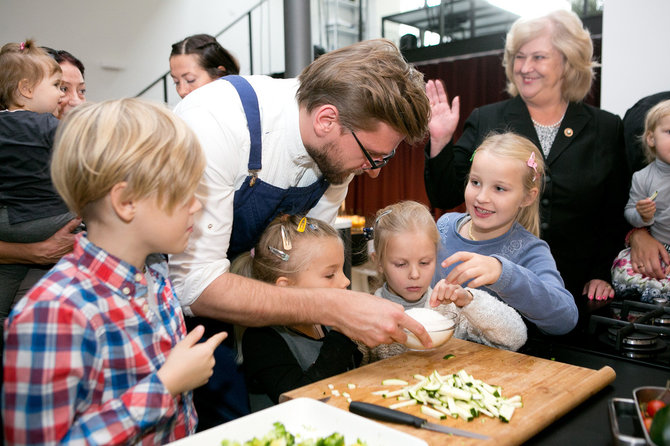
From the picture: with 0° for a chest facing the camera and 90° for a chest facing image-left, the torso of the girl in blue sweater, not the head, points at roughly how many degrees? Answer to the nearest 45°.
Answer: approximately 45°

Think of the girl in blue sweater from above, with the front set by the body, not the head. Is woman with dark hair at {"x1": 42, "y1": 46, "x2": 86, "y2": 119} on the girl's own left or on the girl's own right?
on the girl's own right

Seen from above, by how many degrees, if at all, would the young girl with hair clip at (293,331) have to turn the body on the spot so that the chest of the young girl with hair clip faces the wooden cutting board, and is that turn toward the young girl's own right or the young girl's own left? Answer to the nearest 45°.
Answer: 0° — they already face it

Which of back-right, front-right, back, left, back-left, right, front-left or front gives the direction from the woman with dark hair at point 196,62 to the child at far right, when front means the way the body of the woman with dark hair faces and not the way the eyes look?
left

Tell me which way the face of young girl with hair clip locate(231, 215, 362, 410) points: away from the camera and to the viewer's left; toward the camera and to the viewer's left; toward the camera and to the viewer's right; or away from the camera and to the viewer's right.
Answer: toward the camera and to the viewer's right

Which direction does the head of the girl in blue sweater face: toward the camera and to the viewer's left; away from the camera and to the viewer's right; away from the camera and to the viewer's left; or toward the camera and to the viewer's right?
toward the camera and to the viewer's left

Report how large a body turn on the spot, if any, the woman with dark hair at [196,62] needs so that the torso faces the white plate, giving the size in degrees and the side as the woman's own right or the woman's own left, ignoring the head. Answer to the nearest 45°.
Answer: approximately 45° to the woman's own left

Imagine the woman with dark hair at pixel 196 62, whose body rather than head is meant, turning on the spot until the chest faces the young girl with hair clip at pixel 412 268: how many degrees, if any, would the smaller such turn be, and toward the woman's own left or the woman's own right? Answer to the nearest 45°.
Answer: approximately 45° to the woman's own left

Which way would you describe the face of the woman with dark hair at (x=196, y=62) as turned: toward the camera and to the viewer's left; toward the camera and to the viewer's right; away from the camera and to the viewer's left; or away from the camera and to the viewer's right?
toward the camera and to the viewer's left
